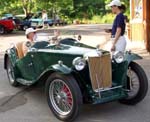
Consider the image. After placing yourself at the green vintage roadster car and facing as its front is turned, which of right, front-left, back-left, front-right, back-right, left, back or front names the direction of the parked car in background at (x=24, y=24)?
back-left

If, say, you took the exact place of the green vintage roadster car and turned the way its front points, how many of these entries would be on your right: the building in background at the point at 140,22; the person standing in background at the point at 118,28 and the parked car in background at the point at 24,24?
0

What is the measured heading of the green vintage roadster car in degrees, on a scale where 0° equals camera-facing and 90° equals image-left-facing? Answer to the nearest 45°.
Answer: approximately 315°

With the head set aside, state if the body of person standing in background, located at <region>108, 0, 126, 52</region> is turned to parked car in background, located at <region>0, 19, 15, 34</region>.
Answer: no

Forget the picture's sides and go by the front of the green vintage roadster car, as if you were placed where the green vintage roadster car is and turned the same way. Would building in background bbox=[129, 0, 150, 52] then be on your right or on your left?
on your left

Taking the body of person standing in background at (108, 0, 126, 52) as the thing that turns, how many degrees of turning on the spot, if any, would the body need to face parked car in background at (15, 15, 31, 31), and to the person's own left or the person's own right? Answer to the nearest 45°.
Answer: approximately 90° to the person's own right
